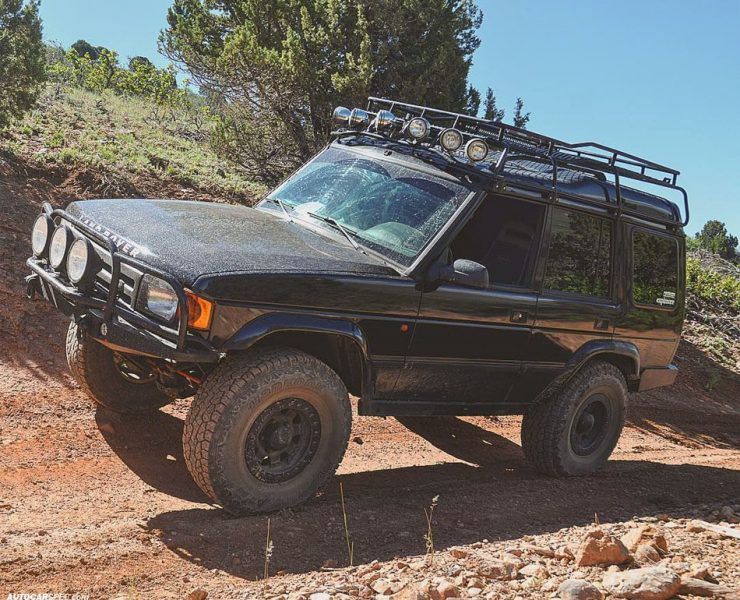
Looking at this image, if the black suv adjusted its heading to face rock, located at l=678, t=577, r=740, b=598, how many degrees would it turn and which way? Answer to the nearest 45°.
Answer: approximately 90° to its left

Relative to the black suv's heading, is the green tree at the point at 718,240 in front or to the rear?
to the rear

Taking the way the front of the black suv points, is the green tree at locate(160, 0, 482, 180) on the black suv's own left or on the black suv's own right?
on the black suv's own right

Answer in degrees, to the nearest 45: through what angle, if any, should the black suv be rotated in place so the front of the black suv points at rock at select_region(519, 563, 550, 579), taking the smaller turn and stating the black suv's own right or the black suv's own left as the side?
approximately 90° to the black suv's own left

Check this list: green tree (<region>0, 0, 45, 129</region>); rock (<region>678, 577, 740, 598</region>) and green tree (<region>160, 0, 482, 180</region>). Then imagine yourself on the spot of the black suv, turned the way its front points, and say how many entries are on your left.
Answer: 1

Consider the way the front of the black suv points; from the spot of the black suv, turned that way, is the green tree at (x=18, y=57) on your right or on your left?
on your right

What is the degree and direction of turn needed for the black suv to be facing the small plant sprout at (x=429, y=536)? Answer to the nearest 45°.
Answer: approximately 90° to its left

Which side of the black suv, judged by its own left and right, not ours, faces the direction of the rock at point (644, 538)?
left

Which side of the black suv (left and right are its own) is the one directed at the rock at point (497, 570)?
left

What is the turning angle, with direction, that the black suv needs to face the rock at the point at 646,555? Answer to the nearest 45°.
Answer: approximately 90° to its left

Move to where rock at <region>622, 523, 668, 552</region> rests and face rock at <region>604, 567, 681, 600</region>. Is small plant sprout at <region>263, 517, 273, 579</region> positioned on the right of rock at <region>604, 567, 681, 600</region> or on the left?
right

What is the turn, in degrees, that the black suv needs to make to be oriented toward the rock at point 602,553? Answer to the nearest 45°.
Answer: approximately 90° to its left

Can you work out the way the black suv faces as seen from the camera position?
facing the viewer and to the left of the viewer

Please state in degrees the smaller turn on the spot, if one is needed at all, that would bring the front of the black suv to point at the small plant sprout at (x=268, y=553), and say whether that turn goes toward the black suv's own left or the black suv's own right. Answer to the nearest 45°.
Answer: approximately 45° to the black suv's own left
